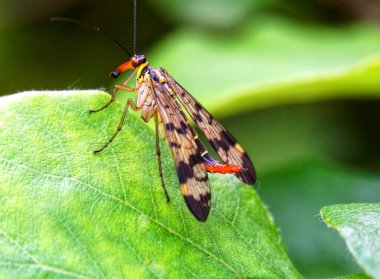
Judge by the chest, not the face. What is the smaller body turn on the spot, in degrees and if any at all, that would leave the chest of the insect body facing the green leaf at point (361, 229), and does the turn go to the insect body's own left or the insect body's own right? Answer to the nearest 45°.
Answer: approximately 135° to the insect body's own left

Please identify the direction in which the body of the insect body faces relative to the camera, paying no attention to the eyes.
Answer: to the viewer's left
